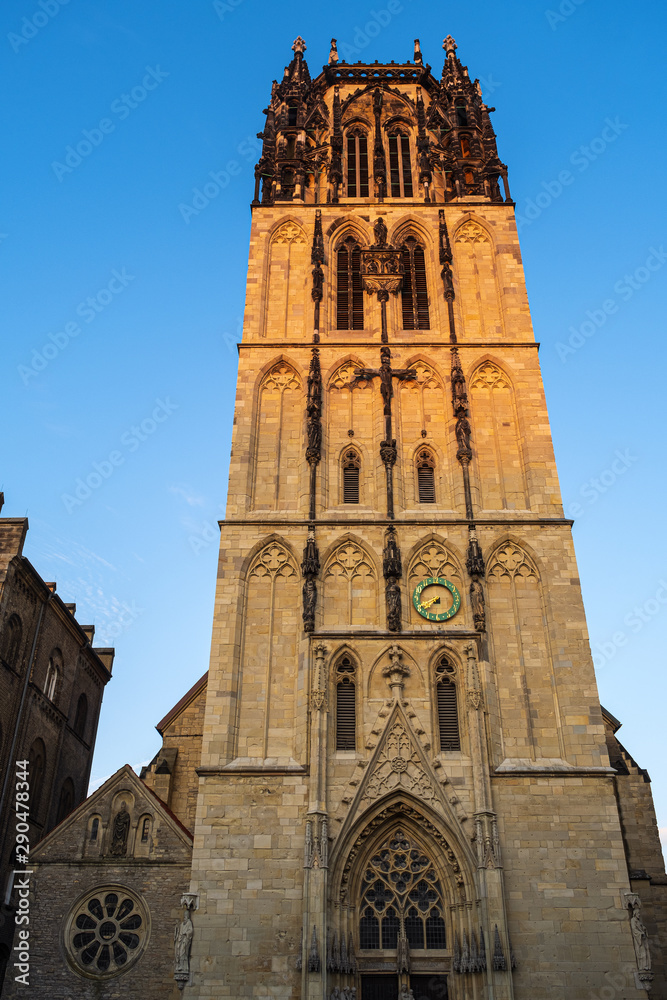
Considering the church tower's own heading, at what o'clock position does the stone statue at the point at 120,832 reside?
The stone statue is roughly at 3 o'clock from the church tower.

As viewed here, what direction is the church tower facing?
toward the camera

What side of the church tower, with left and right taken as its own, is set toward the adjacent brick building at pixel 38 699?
right
